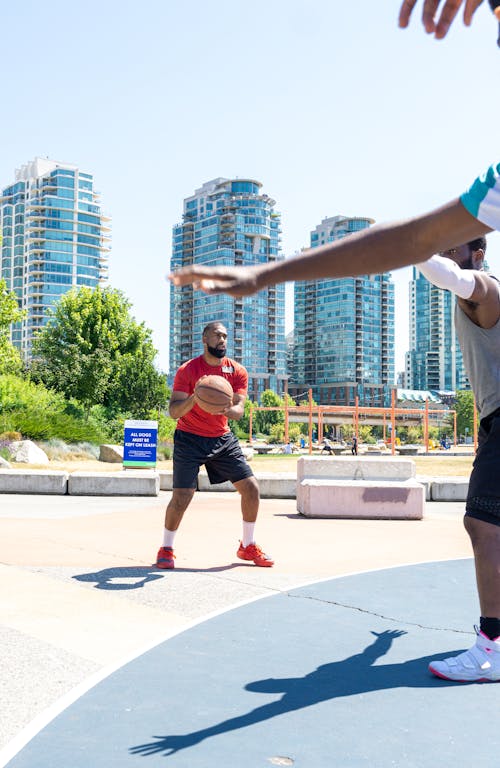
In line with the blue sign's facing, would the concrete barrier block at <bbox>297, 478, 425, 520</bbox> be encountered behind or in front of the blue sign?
in front

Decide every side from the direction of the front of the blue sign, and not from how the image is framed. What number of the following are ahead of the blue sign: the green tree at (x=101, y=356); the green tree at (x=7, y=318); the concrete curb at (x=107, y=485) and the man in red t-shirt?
2

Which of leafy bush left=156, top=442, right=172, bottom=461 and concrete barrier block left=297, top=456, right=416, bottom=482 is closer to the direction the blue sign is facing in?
the concrete barrier block

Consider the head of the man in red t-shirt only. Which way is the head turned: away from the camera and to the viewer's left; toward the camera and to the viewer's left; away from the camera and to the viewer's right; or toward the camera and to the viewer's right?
toward the camera and to the viewer's right

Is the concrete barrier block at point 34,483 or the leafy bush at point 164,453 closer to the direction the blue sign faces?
the concrete barrier block

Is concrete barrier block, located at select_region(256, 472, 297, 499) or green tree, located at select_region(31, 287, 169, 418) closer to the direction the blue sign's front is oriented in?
the concrete barrier block

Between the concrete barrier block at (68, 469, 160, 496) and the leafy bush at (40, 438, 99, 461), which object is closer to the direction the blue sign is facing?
the concrete barrier block

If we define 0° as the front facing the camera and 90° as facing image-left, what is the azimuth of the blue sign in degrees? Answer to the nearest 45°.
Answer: approximately 0°

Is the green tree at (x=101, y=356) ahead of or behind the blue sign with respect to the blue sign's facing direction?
behind

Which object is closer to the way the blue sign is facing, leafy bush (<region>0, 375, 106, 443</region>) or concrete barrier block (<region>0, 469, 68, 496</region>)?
the concrete barrier block

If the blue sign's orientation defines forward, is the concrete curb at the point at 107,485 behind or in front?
in front

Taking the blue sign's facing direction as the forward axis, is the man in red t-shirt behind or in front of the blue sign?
in front
